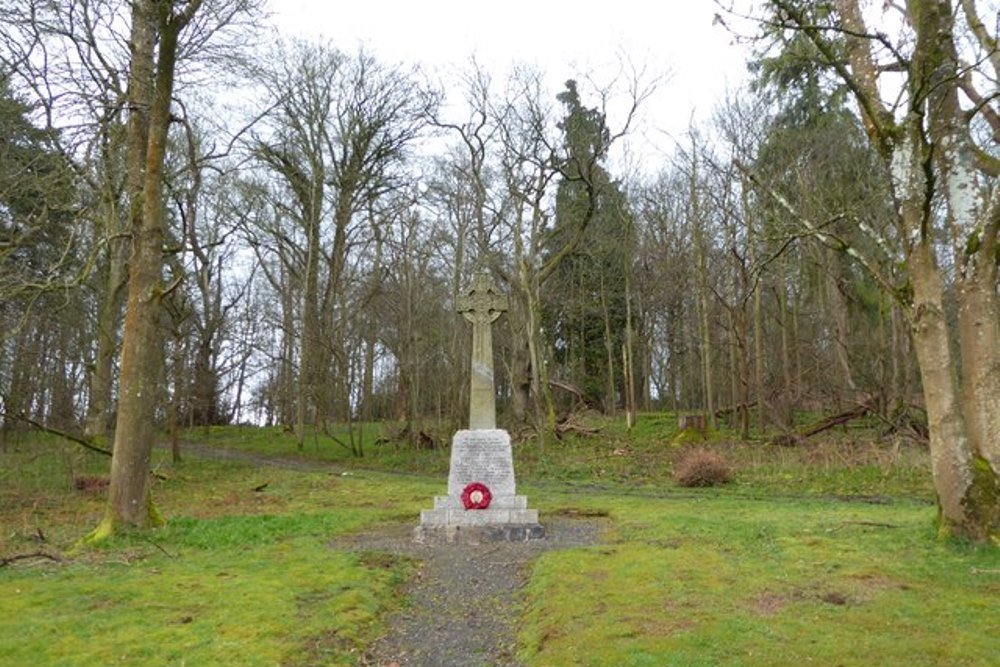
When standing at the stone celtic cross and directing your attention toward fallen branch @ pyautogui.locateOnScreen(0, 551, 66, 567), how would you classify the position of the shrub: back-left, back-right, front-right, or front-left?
back-right

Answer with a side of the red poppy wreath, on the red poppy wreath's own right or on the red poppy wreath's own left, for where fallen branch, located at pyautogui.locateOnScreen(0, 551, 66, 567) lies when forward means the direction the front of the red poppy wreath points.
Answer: on the red poppy wreath's own right

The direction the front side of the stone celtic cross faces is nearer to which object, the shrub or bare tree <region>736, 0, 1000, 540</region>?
the bare tree

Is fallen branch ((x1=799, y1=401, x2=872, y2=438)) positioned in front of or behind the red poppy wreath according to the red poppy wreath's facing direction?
behind

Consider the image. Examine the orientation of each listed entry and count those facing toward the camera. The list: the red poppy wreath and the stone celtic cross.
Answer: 2

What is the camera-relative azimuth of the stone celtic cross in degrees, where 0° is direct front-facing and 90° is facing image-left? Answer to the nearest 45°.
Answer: approximately 0°

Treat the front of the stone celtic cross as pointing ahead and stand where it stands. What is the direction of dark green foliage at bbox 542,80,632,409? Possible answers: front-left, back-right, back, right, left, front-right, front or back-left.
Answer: back

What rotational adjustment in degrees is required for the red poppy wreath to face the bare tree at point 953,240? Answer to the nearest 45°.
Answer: approximately 45° to its left

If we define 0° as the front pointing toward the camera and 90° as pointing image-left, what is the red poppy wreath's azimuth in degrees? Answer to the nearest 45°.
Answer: approximately 0°

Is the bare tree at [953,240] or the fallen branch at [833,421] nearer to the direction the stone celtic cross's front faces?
the bare tree
